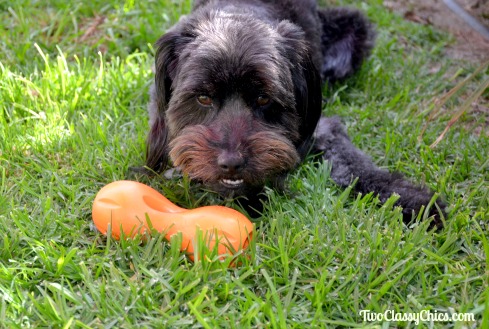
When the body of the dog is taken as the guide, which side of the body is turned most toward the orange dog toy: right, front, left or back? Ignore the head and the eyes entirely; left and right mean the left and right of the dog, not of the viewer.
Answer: front

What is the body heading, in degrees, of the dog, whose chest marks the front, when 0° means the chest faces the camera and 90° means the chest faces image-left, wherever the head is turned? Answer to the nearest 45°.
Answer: approximately 0°
